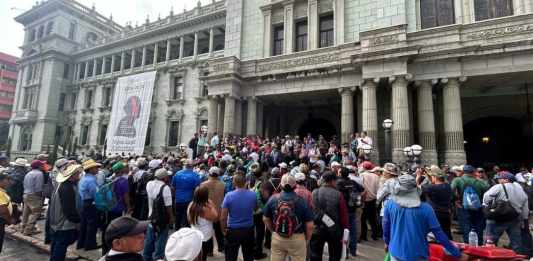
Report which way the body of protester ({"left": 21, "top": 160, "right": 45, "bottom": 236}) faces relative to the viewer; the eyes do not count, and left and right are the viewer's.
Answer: facing away from the viewer and to the right of the viewer

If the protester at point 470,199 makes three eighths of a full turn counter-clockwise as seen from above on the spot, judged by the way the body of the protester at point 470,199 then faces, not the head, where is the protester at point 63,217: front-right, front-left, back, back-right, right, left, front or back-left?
front

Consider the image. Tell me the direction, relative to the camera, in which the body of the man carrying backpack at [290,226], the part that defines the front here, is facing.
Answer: away from the camera

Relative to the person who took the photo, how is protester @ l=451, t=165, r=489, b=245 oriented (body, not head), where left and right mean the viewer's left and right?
facing away from the viewer

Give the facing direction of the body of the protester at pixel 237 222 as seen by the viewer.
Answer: away from the camera

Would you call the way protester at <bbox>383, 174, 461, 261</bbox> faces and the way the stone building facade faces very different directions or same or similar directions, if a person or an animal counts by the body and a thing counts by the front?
very different directions

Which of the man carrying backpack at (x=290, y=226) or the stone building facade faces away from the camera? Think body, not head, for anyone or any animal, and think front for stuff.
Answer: the man carrying backpack

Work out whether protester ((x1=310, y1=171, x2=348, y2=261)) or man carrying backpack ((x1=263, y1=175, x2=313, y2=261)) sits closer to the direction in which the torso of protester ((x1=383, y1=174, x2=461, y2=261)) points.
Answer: the protester

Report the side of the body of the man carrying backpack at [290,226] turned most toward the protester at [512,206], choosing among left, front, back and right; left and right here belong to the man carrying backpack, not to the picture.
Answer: right

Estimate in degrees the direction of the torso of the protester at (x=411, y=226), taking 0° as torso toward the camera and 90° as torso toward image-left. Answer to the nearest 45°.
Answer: approximately 180°
